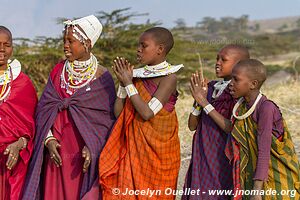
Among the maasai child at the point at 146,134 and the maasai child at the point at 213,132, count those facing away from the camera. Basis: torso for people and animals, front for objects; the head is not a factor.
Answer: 0

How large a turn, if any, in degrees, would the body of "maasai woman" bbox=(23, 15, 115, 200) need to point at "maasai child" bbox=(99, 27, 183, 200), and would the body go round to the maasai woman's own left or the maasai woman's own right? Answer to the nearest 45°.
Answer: approximately 90° to the maasai woman's own left

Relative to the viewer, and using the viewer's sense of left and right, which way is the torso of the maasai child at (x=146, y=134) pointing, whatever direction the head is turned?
facing the viewer and to the left of the viewer

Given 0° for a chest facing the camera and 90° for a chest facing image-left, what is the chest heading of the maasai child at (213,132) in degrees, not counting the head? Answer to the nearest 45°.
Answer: approximately 45°

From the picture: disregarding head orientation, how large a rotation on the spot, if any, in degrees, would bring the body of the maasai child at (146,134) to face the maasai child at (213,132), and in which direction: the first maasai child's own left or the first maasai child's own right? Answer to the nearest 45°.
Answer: approximately 135° to the first maasai child's own left

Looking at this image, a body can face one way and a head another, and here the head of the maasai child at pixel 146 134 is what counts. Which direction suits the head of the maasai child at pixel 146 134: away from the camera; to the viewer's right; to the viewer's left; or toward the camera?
to the viewer's left

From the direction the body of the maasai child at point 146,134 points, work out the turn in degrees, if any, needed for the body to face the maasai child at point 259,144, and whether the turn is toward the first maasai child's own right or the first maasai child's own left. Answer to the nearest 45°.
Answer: approximately 135° to the first maasai child's own left

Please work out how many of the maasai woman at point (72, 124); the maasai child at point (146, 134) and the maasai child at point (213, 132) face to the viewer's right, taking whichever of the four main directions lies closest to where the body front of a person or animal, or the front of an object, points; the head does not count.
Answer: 0

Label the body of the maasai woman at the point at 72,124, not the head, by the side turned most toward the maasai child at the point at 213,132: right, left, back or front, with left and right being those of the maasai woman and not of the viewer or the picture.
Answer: left

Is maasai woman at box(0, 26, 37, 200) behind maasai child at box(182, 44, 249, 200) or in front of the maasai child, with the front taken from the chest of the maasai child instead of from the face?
in front

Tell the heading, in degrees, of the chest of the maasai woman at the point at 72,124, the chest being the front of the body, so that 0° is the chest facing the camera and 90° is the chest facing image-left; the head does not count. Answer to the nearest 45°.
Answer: approximately 45°

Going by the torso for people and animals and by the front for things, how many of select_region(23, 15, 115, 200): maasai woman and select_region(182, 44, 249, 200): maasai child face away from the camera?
0

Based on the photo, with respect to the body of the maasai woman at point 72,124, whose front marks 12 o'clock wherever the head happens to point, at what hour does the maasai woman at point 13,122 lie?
the maasai woman at point 13,122 is roughly at 2 o'clock from the maasai woman at point 72,124.
